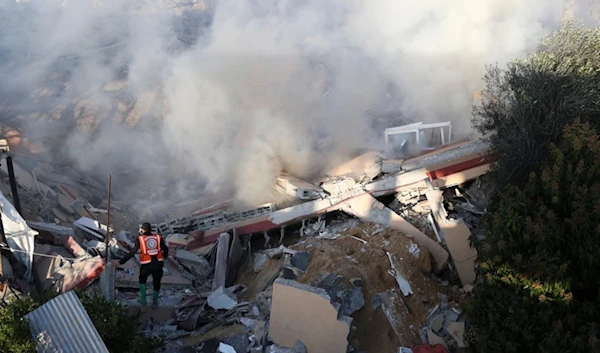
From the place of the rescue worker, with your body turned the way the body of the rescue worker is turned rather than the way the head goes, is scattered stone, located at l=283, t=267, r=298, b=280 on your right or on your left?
on your right

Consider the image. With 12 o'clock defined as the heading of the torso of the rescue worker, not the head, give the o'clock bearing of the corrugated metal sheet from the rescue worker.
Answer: The corrugated metal sheet is roughly at 7 o'clock from the rescue worker.

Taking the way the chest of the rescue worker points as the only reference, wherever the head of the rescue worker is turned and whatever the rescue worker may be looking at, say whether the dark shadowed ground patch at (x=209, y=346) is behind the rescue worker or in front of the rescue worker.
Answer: behind

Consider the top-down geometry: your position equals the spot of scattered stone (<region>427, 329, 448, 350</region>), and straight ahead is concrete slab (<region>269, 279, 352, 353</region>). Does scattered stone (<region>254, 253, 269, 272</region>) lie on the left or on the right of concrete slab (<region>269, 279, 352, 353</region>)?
right

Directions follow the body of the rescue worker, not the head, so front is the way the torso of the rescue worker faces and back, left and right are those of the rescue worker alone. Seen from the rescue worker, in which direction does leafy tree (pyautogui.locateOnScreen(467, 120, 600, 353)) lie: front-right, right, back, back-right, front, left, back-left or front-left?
back-right

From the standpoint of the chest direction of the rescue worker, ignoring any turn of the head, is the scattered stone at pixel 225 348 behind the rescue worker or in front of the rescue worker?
behind

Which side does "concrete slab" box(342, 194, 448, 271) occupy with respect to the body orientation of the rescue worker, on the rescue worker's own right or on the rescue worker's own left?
on the rescue worker's own right

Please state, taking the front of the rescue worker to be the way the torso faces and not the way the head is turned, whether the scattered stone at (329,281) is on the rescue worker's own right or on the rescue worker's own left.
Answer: on the rescue worker's own right

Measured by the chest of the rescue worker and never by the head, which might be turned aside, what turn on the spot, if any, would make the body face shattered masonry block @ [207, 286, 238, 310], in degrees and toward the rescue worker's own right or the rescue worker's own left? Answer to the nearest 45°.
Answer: approximately 135° to the rescue worker's own right

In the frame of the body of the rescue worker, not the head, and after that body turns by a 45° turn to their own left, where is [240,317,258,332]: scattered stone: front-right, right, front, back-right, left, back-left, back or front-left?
back

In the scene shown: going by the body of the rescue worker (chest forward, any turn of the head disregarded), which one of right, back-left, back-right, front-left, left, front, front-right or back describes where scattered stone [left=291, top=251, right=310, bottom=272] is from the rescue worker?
right

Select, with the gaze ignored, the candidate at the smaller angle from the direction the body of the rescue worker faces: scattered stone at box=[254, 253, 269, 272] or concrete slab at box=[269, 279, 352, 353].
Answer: the scattered stone

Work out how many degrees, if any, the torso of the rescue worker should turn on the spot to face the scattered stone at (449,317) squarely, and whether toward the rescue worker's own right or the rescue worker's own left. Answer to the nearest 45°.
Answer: approximately 135° to the rescue worker's own right

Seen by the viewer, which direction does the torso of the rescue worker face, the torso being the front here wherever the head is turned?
away from the camera

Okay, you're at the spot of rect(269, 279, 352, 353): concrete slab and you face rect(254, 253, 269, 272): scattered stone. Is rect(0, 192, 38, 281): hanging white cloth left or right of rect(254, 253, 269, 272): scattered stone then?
left
